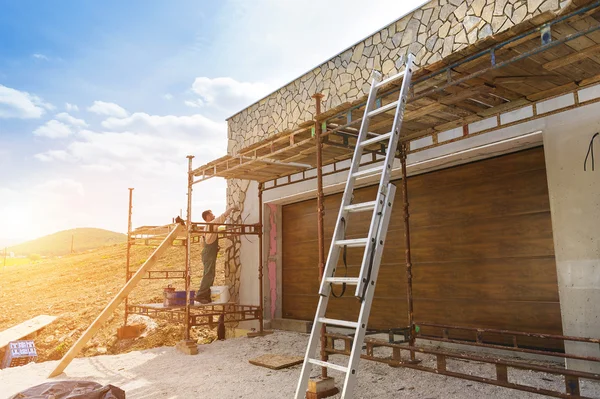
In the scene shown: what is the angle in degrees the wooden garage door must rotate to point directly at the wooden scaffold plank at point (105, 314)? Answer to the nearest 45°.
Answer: approximately 45° to its right

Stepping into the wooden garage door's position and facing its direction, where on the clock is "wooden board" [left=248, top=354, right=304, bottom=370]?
The wooden board is roughly at 1 o'clock from the wooden garage door.

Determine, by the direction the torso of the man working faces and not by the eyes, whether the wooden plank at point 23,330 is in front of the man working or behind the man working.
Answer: behind

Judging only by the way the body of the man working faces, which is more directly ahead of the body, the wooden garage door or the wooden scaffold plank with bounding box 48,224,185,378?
the wooden garage door

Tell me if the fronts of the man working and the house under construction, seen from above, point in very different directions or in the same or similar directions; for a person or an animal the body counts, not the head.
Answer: very different directions

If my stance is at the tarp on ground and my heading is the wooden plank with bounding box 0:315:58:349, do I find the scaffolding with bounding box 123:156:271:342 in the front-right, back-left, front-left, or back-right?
front-right

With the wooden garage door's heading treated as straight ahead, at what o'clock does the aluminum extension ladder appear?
The aluminum extension ladder is roughly at 11 o'clock from the wooden garage door.

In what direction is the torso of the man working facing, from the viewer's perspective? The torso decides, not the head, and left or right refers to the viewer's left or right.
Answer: facing to the right of the viewer

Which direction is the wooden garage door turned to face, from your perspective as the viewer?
facing the viewer and to the left of the viewer

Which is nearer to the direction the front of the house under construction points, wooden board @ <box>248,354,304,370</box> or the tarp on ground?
the tarp on ground

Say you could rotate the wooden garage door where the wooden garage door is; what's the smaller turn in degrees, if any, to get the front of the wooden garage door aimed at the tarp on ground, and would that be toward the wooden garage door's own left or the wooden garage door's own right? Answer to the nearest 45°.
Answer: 0° — it already faces it

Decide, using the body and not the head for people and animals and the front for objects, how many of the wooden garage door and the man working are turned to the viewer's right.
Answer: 1

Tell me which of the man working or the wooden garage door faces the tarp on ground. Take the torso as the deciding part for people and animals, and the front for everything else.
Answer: the wooden garage door

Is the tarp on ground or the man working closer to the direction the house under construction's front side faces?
the tarp on ground

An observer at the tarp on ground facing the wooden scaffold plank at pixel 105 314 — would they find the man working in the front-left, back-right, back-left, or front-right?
front-right
